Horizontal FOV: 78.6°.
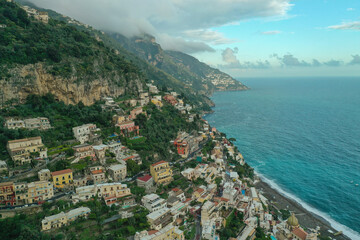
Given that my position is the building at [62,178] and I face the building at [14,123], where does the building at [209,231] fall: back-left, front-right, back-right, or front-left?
back-right

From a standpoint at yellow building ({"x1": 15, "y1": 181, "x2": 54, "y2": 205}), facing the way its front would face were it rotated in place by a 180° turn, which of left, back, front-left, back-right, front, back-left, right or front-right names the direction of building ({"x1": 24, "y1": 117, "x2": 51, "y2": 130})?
front-right

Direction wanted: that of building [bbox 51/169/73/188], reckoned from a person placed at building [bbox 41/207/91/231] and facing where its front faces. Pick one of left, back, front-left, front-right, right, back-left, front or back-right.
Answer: back-left

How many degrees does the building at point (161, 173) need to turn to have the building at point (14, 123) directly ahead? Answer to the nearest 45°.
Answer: approximately 135° to its right

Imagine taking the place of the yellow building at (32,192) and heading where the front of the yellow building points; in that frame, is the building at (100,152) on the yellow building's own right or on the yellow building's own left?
on the yellow building's own left

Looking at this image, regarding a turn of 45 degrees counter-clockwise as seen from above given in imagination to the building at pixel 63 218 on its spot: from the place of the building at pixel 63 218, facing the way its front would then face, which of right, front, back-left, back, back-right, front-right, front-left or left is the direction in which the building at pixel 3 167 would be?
back-left

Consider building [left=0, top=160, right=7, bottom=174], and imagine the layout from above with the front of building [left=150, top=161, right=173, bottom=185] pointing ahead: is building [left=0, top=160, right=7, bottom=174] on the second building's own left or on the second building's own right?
on the second building's own right

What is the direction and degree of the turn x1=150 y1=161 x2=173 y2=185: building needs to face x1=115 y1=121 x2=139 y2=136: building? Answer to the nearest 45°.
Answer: approximately 180°

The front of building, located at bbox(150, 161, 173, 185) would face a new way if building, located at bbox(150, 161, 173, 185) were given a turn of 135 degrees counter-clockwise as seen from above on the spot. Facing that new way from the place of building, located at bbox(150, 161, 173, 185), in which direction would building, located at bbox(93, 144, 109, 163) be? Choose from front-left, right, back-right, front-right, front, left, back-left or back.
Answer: left
